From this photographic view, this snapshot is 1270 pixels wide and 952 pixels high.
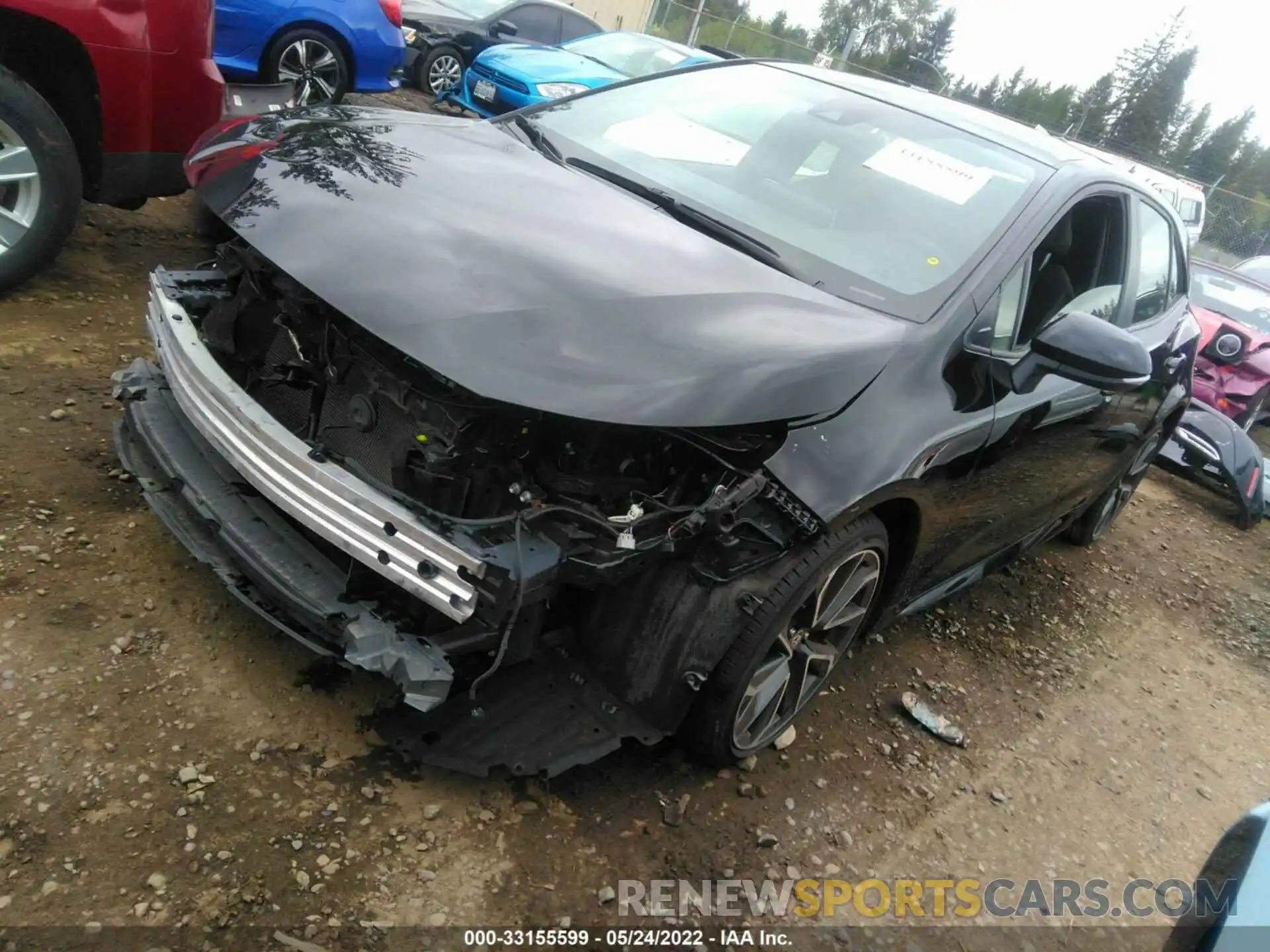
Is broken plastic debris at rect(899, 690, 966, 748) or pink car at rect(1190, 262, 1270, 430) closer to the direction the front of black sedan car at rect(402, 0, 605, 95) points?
the broken plastic debris

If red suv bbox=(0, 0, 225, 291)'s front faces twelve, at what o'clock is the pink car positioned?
The pink car is roughly at 6 o'clock from the red suv.

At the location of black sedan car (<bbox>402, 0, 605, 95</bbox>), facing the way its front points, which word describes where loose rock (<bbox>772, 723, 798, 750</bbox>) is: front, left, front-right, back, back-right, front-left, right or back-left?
front-left

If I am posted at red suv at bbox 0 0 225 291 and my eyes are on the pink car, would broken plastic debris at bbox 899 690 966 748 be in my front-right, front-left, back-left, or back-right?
front-right

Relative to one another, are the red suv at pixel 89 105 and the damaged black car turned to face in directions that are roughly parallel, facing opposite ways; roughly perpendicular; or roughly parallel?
roughly parallel

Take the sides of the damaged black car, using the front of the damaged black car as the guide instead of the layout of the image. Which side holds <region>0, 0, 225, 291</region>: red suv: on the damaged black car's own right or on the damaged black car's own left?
on the damaged black car's own right

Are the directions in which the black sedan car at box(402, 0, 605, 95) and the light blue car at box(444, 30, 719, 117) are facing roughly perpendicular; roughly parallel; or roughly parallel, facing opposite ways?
roughly parallel

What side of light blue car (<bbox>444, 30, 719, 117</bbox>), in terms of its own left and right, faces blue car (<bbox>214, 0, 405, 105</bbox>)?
front

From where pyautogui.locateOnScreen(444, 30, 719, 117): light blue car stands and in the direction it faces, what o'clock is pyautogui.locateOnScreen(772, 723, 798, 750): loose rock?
The loose rock is roughly at 10 o'clock from the light blue car.

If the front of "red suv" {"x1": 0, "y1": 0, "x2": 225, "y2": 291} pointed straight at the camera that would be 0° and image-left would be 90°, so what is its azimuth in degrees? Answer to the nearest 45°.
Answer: approximately 90°

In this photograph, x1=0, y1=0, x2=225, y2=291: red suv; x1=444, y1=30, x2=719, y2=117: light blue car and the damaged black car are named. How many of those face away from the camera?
0

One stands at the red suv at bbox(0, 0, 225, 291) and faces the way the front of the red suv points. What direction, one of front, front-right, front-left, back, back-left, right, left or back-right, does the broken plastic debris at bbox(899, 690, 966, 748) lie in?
back-left

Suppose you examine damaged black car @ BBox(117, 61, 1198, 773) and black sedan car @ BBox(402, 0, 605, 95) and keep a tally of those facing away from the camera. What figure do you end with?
0

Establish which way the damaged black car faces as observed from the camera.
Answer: facing the viewer and to the left of the viewer
